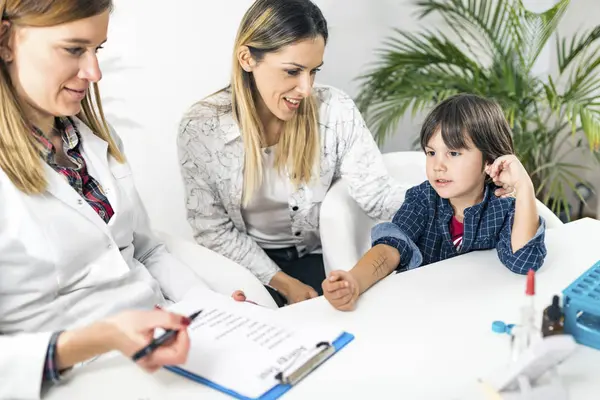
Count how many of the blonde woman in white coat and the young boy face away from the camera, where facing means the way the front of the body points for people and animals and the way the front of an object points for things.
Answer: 0

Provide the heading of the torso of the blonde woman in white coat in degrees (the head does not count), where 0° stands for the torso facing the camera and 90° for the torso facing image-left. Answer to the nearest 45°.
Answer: approximately 315°

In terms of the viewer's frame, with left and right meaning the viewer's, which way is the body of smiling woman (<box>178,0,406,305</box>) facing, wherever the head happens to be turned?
facing the viewer and to the right of the viewer

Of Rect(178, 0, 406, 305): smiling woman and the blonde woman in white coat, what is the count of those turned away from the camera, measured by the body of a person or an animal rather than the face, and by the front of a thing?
0

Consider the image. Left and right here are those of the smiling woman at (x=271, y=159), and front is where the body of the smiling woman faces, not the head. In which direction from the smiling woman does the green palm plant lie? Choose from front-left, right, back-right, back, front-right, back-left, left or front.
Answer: left

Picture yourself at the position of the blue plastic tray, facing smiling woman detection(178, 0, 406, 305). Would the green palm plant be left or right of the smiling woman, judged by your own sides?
right

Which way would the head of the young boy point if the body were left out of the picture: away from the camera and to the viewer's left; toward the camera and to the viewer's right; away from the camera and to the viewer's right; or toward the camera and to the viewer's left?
toward the camera and to the viewer's left

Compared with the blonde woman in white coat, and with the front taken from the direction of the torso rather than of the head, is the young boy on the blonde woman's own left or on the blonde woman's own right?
on the blonde woman's own left

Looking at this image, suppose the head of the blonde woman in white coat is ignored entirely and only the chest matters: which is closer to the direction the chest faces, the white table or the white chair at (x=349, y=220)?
the white table
